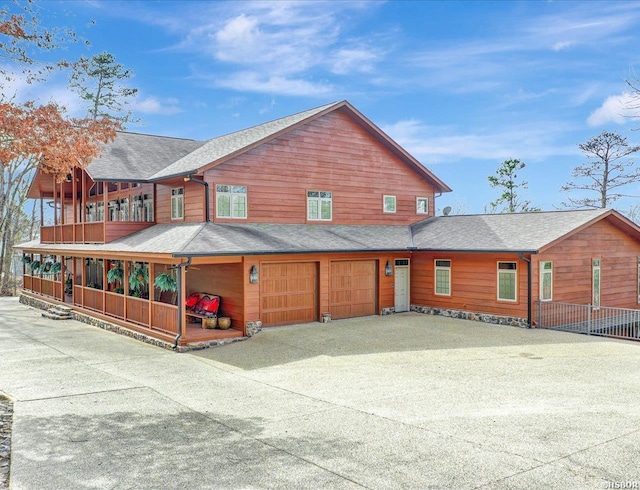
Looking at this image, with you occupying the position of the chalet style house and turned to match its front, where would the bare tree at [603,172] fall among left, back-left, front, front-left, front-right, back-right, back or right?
back

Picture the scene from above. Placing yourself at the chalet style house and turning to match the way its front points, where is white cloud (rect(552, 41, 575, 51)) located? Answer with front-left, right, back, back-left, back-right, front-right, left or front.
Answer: back

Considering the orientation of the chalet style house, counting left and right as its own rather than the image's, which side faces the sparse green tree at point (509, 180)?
back

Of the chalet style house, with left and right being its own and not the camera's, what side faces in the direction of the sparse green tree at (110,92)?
right

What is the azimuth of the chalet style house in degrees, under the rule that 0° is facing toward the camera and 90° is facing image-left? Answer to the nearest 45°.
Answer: approximately 45°
